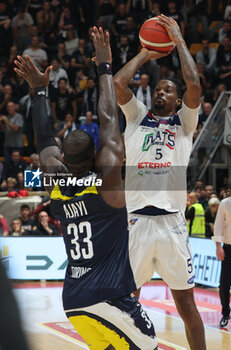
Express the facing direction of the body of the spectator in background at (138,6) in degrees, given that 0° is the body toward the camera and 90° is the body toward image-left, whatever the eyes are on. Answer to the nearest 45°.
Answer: approximately 0°

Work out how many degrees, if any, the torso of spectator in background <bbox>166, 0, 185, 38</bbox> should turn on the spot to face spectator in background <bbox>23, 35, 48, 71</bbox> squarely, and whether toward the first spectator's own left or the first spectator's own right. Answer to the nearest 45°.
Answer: approximately 90° to the first spectator's own right

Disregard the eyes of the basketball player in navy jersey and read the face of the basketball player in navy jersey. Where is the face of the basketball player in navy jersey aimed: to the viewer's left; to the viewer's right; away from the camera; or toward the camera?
away from the camera

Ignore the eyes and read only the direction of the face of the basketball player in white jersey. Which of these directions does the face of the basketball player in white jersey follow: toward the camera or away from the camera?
toward the camera

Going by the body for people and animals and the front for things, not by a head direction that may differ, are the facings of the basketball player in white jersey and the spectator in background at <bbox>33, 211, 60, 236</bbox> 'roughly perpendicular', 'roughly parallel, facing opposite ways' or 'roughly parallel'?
roughly parallel

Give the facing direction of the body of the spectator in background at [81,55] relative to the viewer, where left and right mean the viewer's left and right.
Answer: facing the viewer

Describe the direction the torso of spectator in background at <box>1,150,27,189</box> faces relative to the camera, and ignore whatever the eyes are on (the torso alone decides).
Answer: toward the camera

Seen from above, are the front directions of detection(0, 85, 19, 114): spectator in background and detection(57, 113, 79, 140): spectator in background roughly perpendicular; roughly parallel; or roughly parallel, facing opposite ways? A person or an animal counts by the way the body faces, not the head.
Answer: roughly parallel

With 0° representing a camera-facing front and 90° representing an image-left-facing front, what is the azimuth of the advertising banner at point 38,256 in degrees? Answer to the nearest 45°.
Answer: approximately 0°

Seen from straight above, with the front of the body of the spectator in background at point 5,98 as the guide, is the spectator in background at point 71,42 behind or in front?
behind

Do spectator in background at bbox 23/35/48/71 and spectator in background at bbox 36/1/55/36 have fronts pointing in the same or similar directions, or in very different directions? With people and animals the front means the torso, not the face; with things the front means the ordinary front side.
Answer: same or similar directions

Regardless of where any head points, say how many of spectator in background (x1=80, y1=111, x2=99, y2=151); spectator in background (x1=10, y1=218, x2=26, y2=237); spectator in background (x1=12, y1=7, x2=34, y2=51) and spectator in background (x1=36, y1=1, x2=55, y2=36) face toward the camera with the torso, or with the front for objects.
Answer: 4

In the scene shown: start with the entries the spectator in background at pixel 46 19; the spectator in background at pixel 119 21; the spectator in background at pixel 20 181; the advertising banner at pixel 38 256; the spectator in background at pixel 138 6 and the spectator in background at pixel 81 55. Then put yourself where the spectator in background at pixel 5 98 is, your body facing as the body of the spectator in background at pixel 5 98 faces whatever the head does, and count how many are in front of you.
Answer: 2

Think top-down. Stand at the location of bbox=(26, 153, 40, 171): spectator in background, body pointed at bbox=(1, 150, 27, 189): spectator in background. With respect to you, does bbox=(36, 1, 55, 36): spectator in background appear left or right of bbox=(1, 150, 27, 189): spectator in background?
right

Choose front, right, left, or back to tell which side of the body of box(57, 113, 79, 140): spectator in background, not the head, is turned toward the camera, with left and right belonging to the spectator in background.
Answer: front
